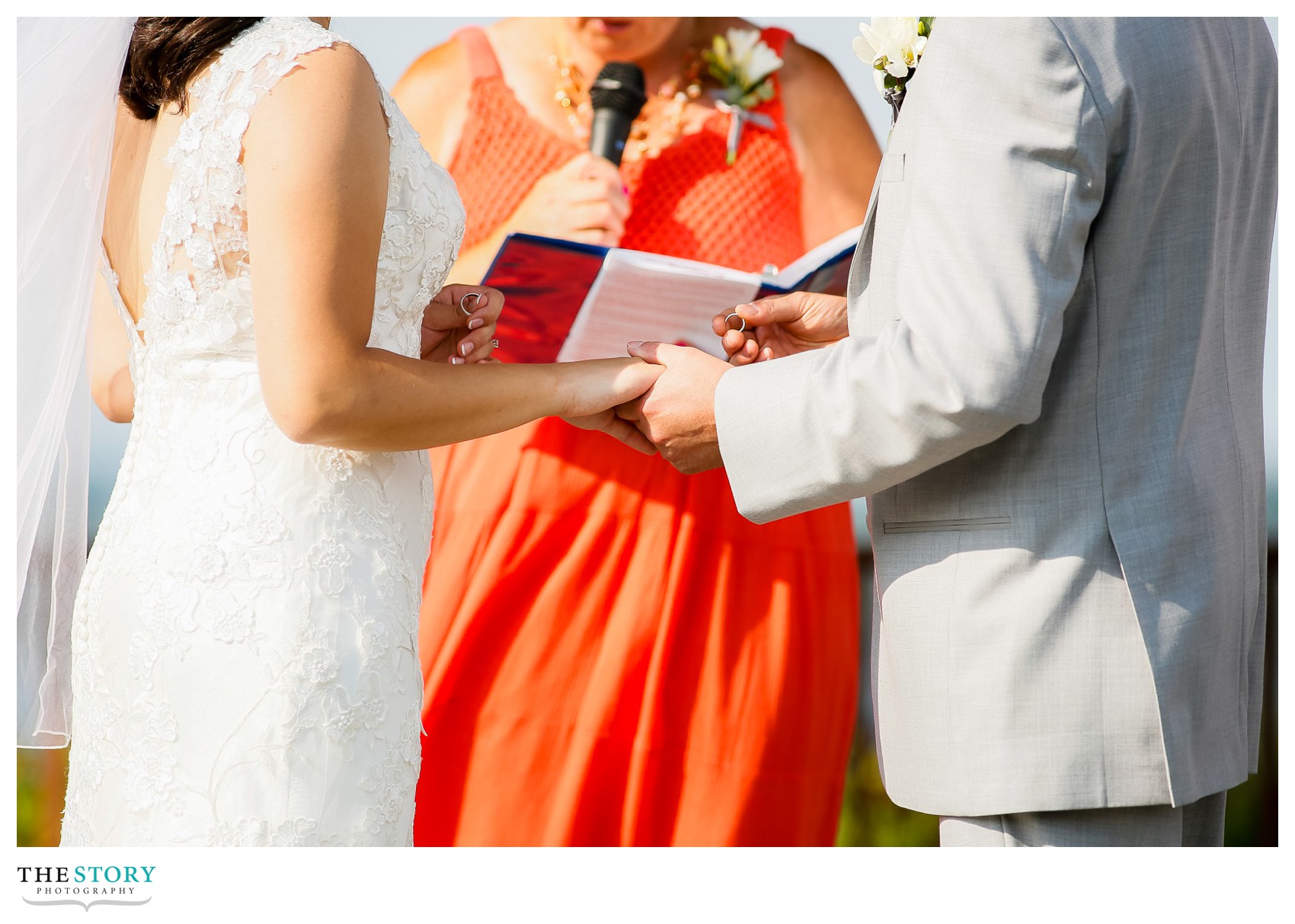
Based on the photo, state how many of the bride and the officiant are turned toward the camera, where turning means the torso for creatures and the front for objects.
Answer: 1

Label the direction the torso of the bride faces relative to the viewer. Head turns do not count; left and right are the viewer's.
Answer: facing away from the viewer and to the right of the viewer

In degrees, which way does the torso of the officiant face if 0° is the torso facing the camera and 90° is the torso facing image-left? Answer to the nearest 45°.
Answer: approximately 0°
